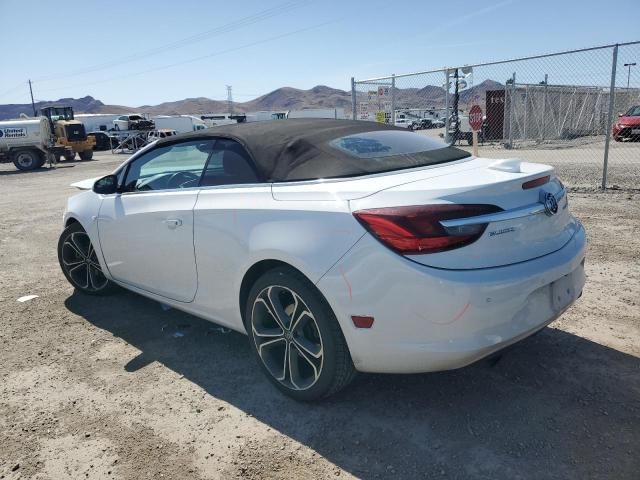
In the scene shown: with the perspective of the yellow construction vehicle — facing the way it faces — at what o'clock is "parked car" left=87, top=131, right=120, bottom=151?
The parked car is roughly at 2 o'clock from the yellow construction vehicle.

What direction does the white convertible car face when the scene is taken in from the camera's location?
facing away from the viewer and to the left of the viewer

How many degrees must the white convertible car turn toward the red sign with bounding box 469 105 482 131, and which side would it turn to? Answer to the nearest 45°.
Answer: approximately 45° to its right

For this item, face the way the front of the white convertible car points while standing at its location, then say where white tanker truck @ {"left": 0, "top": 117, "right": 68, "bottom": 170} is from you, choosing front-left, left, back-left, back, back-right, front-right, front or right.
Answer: front

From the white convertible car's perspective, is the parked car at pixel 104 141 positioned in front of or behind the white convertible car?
in front

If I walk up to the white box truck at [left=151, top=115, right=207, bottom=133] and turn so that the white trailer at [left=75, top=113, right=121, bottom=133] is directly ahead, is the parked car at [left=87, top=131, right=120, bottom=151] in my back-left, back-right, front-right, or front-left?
front-left

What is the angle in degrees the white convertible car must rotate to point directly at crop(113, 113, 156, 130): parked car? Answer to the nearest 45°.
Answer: approximately 45° to its right

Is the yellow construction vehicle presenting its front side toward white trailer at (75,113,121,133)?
no

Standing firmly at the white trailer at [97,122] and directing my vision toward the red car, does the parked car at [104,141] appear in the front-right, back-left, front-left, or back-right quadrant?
front-right

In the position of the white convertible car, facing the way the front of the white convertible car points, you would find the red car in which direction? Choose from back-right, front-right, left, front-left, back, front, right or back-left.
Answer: right
